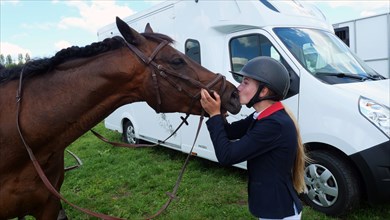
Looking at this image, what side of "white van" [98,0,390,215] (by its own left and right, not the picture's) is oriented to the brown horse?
right

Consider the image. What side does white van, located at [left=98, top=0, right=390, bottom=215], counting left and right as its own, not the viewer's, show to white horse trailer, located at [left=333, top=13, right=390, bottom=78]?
left

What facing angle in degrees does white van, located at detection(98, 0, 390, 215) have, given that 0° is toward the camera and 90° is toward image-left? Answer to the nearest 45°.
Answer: approximately 315°

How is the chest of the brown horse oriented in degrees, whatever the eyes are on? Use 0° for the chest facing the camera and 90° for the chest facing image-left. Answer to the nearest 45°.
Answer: approximately 270°
